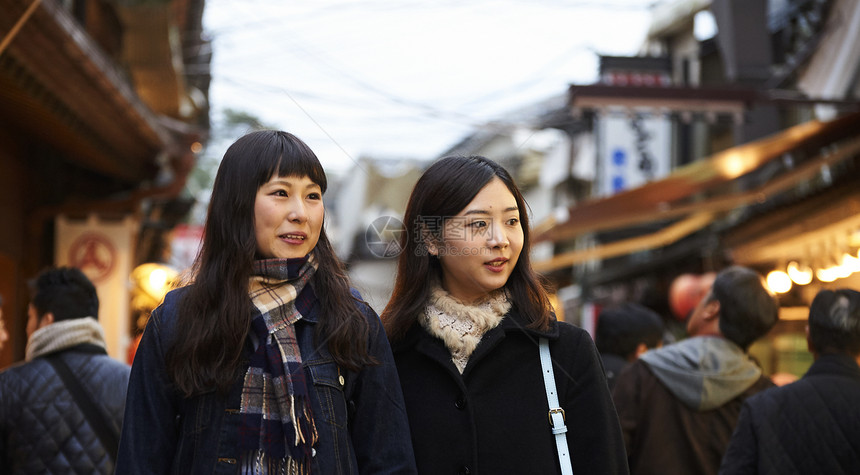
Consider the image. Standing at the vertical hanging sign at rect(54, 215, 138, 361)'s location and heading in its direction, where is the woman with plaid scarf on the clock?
The woman with plaid scarf is roughly at 12 o'clock from the vertical hanging sign.

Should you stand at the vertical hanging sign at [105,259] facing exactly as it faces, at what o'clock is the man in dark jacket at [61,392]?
The man in dark jacket is roughly at 12 o'clock from the vertical hanging sign.

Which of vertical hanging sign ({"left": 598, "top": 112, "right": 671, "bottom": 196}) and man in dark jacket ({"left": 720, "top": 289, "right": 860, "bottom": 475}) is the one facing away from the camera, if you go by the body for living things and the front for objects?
the man in dark jacket

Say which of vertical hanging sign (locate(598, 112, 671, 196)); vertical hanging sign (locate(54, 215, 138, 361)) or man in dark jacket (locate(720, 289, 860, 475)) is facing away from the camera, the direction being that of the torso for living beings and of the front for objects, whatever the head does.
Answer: the man in dark jacket

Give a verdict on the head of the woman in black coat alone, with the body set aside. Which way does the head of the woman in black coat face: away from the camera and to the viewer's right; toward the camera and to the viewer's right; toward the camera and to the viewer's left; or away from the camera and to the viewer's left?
toward the camera and to the viewer's right

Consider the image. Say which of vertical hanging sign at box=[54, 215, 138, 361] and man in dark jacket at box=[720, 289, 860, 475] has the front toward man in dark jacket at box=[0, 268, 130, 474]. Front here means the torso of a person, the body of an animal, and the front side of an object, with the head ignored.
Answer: the vertical hanging sign

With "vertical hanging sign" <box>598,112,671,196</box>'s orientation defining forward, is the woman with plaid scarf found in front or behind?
in front

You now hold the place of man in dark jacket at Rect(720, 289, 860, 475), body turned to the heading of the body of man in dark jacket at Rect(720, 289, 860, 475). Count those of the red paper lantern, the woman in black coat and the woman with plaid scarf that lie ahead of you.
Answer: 1

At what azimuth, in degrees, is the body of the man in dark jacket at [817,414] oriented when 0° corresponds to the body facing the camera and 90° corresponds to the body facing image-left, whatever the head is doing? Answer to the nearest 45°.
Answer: approximately 180°

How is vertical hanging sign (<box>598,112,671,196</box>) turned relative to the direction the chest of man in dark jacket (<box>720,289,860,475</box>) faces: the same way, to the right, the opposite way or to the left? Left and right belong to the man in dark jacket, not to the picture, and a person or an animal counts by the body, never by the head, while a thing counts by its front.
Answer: the opposite way

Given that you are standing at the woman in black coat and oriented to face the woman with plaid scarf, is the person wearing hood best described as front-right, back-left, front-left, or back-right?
back-right

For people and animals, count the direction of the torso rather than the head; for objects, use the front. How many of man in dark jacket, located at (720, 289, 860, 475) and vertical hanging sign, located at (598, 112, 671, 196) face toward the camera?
1

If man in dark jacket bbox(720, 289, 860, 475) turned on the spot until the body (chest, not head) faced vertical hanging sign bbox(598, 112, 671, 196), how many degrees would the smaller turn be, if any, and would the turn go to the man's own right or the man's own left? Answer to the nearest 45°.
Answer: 0° — they already face it

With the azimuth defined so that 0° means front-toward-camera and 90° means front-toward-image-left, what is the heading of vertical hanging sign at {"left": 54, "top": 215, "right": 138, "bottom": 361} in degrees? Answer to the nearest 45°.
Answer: approximately 0°
